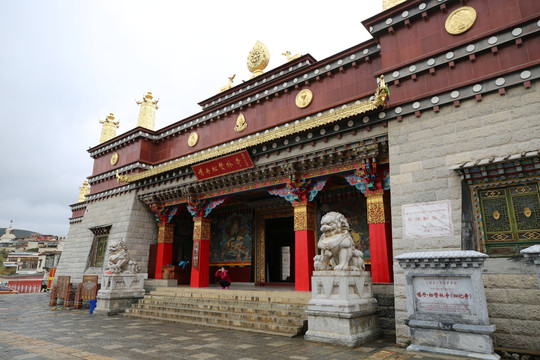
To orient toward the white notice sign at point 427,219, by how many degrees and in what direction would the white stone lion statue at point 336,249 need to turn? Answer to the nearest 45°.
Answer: approximately 135° to its left

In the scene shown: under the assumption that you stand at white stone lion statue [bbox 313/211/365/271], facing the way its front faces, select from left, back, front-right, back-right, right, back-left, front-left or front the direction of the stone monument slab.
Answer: left

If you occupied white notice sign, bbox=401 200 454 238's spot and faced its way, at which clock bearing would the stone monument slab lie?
The stone monument slab is roughly at 12 o'clock from the white notice sign.

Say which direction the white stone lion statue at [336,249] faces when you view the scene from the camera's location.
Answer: facing the viewer and to the left of the viewer

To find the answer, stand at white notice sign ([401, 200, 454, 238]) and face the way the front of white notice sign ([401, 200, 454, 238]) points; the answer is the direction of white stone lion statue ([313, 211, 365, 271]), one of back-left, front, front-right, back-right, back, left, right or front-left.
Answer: right

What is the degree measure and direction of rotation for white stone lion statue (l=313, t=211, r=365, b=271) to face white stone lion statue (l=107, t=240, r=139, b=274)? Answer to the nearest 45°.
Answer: approximately 90° to its right

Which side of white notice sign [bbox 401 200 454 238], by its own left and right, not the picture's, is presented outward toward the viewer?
front

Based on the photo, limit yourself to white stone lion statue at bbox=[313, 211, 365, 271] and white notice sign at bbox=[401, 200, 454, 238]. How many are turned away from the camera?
0

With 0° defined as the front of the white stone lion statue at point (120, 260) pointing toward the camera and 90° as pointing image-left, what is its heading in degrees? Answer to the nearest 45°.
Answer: approximately 45°

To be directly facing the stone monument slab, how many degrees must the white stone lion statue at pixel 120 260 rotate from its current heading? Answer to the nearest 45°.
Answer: approximately 90° to its left

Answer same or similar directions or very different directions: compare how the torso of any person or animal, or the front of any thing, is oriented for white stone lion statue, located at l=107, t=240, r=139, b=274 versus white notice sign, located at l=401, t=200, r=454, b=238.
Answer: same or similar directions

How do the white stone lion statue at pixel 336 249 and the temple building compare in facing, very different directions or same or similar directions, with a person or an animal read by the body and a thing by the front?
same or similar directions

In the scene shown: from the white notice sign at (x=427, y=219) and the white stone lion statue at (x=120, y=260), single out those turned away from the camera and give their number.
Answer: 0
